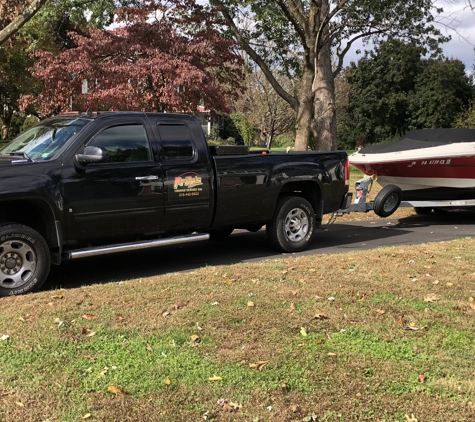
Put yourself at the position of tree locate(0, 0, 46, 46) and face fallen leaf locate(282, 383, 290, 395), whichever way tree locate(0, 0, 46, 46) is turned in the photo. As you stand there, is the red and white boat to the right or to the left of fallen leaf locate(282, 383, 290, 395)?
left

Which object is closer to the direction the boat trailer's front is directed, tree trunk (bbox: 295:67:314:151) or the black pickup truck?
the black pickup truck

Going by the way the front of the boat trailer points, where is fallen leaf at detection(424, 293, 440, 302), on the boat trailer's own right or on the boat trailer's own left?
on the boat trailer's own left

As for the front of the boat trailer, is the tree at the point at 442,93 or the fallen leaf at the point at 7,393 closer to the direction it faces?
the fallen leaf

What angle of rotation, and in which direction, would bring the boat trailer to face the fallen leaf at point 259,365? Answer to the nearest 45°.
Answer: approximately 45° to its left

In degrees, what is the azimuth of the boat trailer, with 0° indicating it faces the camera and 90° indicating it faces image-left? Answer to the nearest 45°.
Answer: approximately 45°

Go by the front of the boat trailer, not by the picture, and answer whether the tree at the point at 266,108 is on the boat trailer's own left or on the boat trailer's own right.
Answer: on the boat trailer's own right

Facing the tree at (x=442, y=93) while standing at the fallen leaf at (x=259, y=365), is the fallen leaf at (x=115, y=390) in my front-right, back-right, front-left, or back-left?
back-left

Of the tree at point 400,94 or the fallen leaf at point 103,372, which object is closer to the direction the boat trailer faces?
the fallen leaf

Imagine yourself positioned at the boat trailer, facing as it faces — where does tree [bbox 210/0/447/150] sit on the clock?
The tree is roughly at 4 o'clock from the boat trailer.

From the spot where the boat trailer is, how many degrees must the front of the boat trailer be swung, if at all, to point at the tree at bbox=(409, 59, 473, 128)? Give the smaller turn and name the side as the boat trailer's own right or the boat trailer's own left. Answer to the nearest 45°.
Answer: approximately 135° to the boat trailer's own right

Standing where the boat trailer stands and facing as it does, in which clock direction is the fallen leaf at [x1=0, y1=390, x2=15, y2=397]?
The fallen leaf is roughly at 11 o'clock from the boat trailer.
